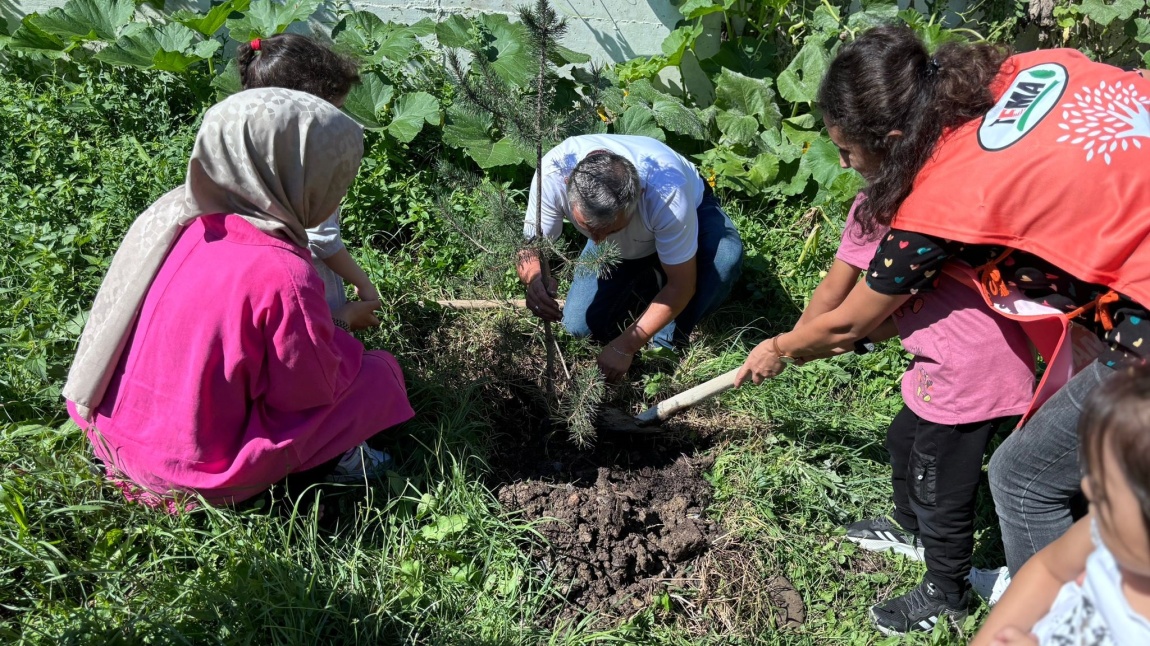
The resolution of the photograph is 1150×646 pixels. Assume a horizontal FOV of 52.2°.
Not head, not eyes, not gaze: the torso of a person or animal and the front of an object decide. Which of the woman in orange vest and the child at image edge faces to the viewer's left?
the woman in orange vest

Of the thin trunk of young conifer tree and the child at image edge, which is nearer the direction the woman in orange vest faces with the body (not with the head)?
the thin trunk of young conifer tree

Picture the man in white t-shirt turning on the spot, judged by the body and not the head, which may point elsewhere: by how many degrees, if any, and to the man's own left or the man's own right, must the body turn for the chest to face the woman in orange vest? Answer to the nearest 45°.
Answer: approximately 90° to the man's own left

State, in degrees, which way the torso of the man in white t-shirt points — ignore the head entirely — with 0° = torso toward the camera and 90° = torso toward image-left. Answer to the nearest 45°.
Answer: approximately 45°

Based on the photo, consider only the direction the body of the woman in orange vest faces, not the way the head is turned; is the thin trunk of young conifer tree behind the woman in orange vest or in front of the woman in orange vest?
in front

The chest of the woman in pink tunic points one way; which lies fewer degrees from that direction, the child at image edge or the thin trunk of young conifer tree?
the thin trunk of young conifer tree

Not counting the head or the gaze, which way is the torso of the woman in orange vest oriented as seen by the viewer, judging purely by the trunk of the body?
to the viewer's left

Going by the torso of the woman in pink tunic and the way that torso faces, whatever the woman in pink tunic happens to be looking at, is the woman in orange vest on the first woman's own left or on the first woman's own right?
on the first woman's own right

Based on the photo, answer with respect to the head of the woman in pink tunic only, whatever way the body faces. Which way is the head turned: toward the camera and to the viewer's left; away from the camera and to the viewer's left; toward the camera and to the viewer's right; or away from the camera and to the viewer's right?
away from the camera and to the viewer's right

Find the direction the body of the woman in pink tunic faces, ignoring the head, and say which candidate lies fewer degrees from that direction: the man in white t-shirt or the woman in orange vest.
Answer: the man in white t-shirt

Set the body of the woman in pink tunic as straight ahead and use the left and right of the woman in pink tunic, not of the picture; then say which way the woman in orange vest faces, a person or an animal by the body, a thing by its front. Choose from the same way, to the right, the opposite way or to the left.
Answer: to the left

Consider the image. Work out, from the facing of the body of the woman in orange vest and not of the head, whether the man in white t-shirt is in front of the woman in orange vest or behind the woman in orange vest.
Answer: in front

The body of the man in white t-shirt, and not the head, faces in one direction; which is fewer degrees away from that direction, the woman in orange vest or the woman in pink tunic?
the woman in pink tunic
